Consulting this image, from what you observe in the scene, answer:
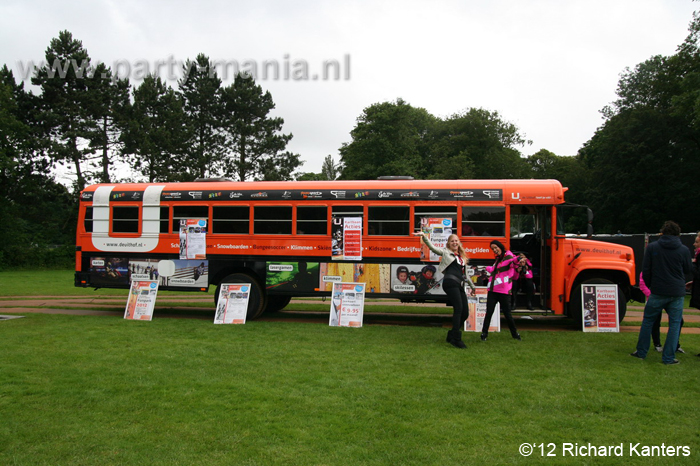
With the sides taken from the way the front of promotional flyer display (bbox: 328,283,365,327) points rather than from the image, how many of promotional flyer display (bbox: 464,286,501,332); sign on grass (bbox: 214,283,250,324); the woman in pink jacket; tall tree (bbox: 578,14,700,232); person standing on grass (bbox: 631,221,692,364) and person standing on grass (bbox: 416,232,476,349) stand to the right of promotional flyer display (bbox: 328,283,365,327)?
1

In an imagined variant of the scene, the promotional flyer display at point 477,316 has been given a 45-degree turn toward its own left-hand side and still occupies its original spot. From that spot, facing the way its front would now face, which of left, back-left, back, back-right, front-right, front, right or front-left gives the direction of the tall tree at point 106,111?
back

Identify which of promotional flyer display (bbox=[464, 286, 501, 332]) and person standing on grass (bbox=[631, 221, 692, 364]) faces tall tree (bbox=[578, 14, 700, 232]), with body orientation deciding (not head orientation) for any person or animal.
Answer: the person standing on grass

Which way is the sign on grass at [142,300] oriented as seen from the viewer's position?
toward the camera

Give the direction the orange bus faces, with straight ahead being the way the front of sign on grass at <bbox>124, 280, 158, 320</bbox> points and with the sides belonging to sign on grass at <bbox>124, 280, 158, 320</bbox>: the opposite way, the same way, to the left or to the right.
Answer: to the left

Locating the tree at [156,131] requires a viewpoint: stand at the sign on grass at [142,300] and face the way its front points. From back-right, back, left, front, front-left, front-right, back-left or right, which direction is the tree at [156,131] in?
back

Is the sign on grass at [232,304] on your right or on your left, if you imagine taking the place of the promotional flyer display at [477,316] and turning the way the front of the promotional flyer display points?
on your right

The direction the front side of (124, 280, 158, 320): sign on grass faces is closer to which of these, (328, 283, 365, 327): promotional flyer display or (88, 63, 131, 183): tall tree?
the promotional flyer display

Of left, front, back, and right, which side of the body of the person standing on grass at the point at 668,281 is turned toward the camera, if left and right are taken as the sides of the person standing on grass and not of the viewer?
back

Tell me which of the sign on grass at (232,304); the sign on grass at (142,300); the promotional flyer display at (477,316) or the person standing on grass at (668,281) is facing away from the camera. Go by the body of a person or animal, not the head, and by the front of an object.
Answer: the person standing on grass

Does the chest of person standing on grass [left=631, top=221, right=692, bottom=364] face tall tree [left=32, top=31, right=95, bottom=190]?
no

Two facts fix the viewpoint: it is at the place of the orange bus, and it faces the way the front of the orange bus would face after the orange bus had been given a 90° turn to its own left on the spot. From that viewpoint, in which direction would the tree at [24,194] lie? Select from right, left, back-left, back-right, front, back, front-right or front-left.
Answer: front-left

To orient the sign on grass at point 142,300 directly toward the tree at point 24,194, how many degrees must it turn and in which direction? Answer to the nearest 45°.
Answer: approximately 180°

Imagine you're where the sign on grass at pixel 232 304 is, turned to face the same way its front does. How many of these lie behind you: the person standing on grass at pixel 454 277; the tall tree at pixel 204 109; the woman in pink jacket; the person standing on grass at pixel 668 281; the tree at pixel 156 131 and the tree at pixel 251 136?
3

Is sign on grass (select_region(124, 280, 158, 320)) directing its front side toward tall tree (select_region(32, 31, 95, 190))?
no

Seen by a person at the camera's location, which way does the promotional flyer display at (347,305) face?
facing the viewer

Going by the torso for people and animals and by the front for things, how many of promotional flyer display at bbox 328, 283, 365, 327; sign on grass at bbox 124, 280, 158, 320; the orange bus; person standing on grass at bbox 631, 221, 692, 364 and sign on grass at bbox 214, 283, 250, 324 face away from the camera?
1
